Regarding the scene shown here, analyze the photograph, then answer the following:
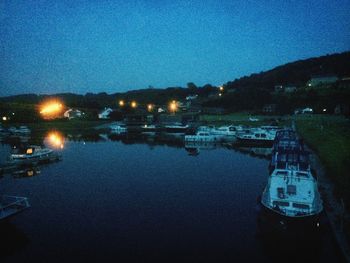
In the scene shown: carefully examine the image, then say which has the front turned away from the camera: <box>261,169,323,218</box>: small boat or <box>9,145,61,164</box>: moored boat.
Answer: the small boat

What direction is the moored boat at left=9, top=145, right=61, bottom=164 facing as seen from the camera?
to the viewer's right

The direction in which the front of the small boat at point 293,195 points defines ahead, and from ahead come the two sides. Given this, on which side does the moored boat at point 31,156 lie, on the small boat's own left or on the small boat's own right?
on the small boat's own left

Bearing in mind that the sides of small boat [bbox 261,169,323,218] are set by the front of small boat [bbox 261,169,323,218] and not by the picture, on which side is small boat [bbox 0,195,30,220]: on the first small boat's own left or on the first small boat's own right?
on the first small boat's own left

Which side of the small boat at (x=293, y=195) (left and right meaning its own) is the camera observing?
back
